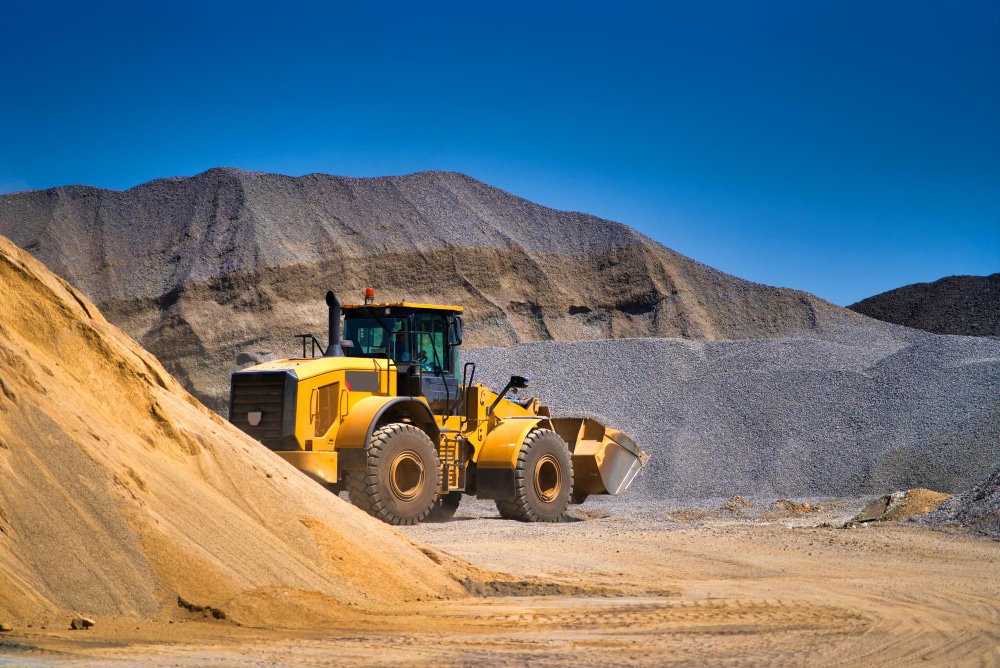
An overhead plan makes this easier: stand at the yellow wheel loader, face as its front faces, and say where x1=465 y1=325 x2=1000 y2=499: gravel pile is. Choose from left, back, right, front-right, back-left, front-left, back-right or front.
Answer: front

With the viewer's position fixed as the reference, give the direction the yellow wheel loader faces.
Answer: facing away from the viewer and to the right of the viewer

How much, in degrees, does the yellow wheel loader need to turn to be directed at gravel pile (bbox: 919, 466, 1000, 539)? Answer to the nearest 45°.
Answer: approximately 45° to its right

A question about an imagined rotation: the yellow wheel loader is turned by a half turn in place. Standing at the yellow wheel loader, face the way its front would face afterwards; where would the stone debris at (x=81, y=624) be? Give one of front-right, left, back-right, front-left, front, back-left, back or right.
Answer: front-left

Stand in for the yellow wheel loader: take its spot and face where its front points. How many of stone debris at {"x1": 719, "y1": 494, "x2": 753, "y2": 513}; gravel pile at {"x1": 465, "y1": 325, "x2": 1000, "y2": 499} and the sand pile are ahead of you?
2

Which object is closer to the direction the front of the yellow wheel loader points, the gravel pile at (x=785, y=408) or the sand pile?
the gravel pile

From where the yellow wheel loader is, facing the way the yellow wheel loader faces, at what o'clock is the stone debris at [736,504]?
The stone debris is roughly at 12 o'clock from the yellow wheel loader.

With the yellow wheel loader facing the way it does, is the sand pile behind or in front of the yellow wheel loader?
behind
